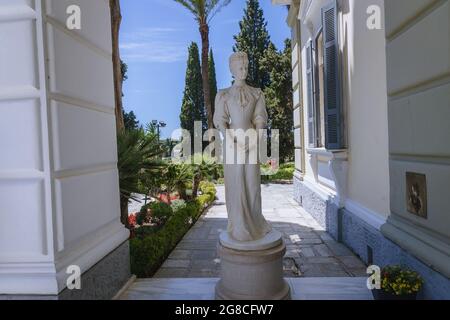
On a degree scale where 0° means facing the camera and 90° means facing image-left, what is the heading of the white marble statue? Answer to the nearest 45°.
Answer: approximately 0°

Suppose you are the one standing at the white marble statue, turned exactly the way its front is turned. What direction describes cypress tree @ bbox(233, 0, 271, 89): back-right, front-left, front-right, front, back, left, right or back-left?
back

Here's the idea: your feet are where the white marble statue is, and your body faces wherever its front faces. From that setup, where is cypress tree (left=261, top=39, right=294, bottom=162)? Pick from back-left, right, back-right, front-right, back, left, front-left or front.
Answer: back

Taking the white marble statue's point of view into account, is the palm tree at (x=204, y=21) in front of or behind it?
behind

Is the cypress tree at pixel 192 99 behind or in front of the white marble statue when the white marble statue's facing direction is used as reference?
behind

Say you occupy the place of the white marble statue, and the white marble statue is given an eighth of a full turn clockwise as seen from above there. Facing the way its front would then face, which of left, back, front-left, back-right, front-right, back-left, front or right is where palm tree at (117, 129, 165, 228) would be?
right

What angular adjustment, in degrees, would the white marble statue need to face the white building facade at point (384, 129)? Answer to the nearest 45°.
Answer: approximately 135° to its left

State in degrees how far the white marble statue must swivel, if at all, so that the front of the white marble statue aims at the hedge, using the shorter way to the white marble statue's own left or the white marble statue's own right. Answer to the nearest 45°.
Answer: approximately 135° to the white marble statue's own right

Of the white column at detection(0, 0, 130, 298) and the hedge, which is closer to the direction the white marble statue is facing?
the white column

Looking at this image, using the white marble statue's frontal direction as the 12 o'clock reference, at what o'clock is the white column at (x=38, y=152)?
The white column is roughly at 2 o'clock from the white marble statue.

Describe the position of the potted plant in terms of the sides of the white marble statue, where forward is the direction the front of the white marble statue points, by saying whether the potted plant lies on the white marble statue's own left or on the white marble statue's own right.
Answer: on the white marble statue's own left

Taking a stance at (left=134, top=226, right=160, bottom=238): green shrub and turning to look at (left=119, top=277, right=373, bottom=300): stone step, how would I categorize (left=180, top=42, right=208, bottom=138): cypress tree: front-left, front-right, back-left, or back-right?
back-left
